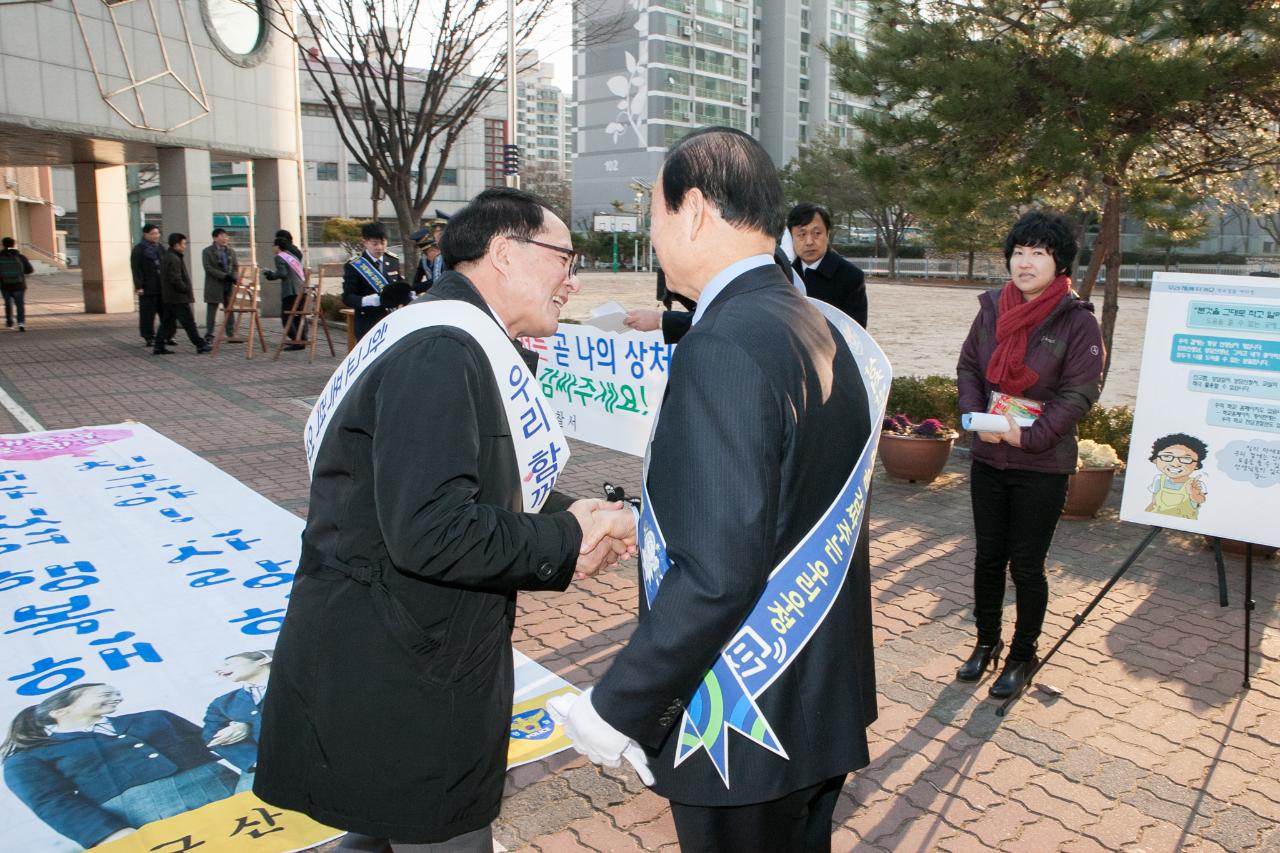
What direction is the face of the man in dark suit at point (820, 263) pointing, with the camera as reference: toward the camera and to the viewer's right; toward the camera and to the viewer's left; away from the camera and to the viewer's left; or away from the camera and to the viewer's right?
toward the camera and to the viewer's left

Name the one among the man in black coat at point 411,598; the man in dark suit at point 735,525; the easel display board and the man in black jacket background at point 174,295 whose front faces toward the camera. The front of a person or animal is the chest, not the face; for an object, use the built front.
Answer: the easel display board

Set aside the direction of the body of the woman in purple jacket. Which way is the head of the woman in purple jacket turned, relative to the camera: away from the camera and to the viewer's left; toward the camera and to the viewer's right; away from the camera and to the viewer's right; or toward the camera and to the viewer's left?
toward the camera and to the viewer's left

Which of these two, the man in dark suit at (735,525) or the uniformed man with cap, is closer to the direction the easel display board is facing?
the man in dark suit

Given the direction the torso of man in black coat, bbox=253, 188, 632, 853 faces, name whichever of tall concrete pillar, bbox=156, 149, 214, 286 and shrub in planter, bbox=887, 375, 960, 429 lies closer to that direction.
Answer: the shrub in planter

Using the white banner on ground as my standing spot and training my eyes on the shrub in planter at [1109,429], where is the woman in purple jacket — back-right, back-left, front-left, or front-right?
front-right

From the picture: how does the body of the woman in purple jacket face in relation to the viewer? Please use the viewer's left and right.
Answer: facing the viewer and to the left of the viewer

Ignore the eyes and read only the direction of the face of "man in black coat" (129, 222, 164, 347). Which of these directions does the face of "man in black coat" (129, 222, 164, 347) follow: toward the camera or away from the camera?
toward the camera

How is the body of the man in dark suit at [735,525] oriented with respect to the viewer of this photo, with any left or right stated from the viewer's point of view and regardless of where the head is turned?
facing away from the viewer and to the left of the viewer

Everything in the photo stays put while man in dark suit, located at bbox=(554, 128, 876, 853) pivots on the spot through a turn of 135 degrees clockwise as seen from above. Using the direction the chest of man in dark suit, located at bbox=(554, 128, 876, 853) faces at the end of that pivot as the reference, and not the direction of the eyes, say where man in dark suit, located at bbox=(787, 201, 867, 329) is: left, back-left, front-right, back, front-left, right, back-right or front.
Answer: left

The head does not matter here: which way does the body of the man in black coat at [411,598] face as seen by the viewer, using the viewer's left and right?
facing to the right of the viewer

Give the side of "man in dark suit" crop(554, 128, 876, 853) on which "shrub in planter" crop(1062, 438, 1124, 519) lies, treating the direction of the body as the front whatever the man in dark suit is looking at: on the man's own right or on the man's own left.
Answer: on the man's own right

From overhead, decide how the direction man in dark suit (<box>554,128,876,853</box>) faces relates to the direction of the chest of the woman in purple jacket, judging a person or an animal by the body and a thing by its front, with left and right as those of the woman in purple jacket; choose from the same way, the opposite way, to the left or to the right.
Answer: to the right

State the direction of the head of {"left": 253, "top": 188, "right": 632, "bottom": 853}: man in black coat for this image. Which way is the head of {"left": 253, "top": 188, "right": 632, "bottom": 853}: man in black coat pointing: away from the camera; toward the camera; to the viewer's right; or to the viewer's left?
to the viewer's right

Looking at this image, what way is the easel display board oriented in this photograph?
toward the camera
